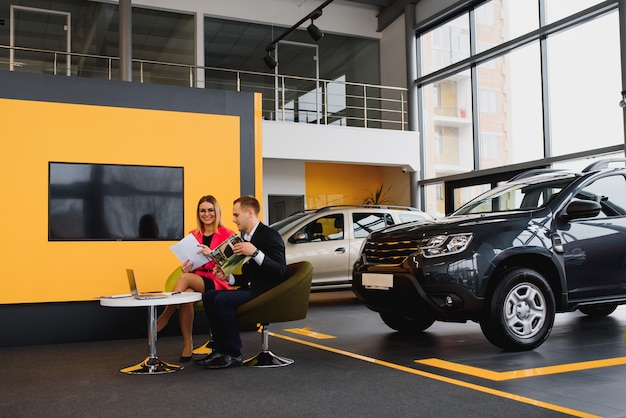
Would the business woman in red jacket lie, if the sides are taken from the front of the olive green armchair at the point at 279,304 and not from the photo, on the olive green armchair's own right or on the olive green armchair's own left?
on the olive green armchair's own right

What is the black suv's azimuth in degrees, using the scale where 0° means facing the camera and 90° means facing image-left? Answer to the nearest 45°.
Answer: approximately 45°

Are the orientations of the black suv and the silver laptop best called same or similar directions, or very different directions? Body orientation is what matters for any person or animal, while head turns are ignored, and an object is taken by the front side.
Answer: very different directions

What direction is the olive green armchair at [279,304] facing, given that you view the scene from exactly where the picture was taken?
facing to the left of the viewer

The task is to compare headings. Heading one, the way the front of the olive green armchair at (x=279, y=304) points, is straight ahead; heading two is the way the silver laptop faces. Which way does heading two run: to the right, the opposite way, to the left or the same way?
the opposite way

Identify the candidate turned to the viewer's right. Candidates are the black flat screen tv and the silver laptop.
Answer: the silver laptop

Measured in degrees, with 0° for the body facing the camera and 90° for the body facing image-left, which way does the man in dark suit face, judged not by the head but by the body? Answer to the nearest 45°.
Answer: approximately 90°

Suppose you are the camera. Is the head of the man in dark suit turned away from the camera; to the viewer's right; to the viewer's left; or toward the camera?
to the viewer's left

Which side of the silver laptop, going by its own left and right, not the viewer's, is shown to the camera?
right
